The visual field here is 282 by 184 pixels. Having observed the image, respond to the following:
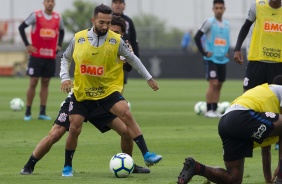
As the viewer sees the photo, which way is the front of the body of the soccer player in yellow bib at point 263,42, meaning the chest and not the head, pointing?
toward the camera

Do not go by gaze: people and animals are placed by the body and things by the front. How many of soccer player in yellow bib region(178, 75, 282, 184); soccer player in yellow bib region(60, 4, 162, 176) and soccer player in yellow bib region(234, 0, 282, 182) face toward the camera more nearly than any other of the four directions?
2

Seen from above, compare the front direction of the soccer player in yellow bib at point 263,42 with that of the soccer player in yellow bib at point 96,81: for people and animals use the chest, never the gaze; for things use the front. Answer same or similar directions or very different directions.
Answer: same or similar directions

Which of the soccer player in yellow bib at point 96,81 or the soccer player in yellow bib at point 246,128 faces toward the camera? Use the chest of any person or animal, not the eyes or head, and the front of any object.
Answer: the soccer player in yellow bib at point 96,81

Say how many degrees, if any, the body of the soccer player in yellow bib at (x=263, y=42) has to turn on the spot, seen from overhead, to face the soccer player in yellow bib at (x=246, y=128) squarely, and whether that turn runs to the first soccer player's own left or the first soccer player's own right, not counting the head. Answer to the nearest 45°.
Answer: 0° — they already face them

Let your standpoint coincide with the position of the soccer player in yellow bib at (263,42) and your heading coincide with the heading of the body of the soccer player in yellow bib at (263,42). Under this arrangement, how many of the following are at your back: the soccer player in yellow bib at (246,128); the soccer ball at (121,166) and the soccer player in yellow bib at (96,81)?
0
